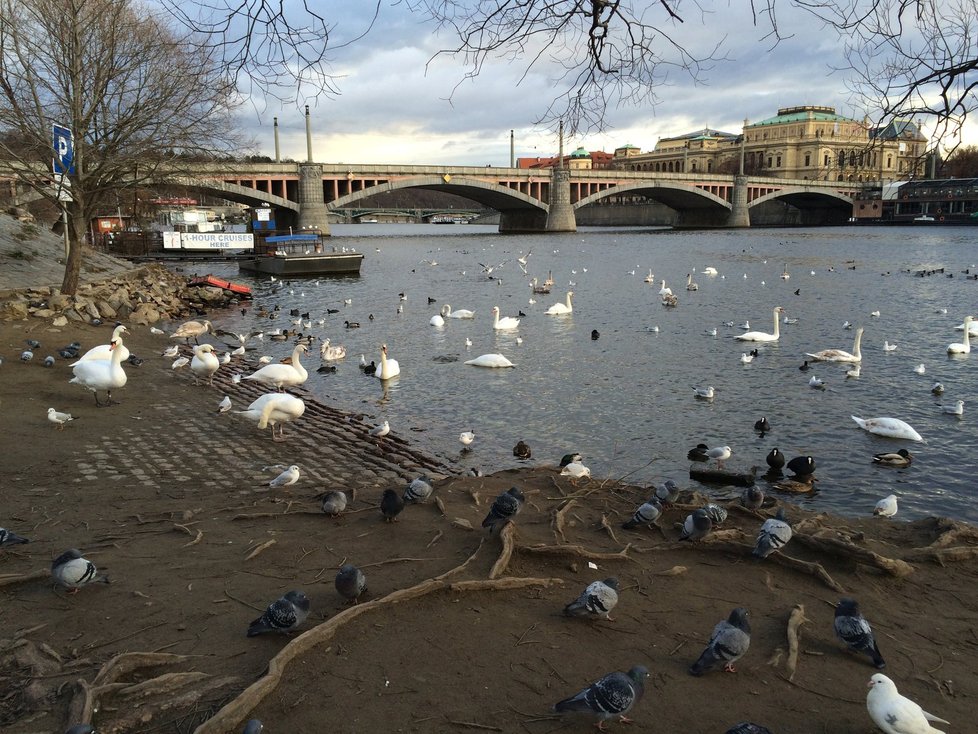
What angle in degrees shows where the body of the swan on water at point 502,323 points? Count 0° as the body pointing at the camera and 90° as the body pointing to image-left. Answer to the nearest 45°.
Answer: approximately 90°

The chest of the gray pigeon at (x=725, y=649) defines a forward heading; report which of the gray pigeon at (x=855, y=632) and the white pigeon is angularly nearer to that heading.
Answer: the gray pigeon

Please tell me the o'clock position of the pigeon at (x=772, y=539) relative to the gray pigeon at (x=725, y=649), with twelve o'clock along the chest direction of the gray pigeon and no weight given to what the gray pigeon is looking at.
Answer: The pigeon is roughly at 11 o'clock from the gray pigeon.
